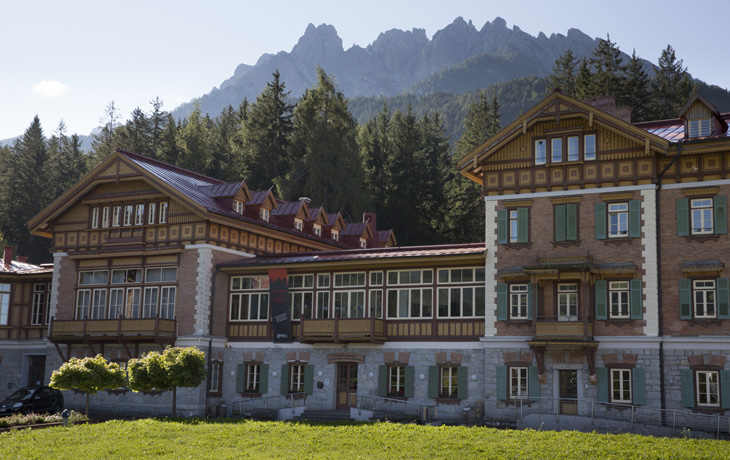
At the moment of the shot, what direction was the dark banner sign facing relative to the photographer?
facing the viewer

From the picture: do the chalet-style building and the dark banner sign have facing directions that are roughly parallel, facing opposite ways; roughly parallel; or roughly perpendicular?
roughly parallel

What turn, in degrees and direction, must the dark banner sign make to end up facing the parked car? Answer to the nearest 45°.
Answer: approximately 90° to its right

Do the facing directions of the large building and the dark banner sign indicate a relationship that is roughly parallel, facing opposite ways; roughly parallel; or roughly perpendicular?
roughly parallel

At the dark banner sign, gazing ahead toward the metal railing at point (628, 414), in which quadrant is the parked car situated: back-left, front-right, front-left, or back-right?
back-right

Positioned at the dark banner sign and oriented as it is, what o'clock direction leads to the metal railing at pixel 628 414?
The metal railing is roughly at 10 o'clock from the dark banner sign.

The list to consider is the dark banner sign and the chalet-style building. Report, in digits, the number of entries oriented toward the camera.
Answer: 2

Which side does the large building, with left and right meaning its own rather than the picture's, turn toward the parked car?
right

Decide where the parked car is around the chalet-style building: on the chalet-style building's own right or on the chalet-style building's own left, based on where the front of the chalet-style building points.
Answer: on the chalet-style building's own right

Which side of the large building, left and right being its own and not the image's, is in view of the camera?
front
